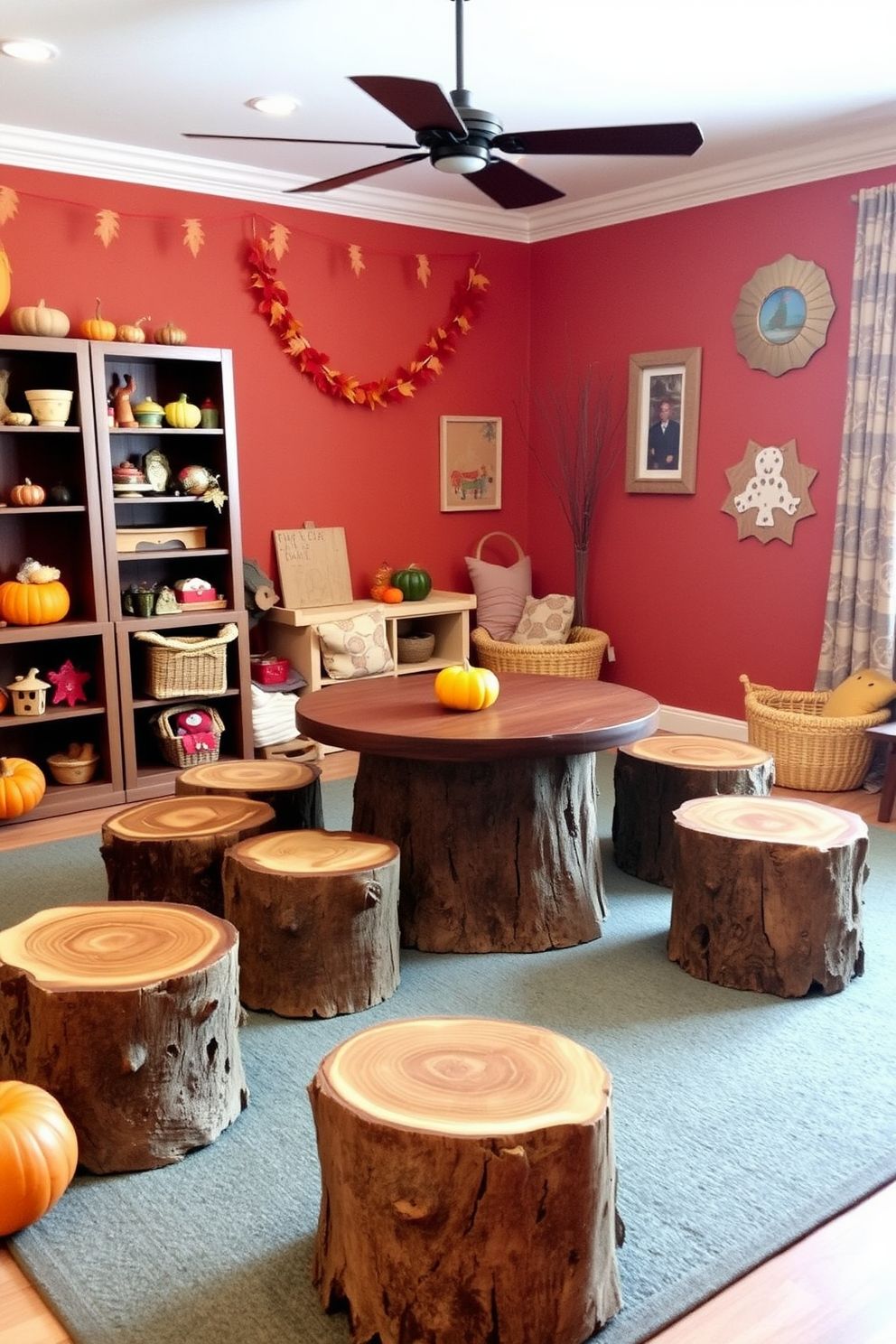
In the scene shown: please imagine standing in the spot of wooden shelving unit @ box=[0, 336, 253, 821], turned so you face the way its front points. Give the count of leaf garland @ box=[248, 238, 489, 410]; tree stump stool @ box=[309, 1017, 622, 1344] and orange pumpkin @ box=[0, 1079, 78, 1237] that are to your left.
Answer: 1

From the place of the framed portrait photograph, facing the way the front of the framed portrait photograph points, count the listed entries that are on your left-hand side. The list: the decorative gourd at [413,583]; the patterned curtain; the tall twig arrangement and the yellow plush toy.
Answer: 2

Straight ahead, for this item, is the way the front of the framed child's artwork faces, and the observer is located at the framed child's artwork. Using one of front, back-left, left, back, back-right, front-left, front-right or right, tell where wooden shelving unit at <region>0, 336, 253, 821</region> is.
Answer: right

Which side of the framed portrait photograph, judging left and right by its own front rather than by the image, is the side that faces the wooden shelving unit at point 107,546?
front

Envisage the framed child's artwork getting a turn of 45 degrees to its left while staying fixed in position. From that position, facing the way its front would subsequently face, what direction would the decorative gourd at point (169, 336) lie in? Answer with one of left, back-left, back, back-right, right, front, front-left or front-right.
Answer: back-right

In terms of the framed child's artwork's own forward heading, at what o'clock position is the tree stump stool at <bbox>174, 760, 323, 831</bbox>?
The tree stump stool is roughly at 2 o'clock from the framed child's artwork.

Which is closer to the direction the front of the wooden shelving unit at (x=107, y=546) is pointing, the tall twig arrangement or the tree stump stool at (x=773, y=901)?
the tree stump stool

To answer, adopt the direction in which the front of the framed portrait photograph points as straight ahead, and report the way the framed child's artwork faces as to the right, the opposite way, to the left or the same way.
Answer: to the left

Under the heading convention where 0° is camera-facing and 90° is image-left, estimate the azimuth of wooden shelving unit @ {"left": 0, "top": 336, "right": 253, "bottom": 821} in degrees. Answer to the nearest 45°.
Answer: approximately 315°

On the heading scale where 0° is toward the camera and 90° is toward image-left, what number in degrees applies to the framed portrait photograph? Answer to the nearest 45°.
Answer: approximately 45°

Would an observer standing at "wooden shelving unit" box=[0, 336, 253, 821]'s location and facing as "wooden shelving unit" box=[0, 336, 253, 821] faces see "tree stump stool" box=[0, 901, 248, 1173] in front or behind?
in front

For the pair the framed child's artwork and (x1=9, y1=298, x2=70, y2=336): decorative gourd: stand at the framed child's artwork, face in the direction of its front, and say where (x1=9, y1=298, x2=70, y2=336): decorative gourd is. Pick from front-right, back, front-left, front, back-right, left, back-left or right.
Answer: right

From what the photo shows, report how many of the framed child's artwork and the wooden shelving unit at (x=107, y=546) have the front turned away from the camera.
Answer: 0

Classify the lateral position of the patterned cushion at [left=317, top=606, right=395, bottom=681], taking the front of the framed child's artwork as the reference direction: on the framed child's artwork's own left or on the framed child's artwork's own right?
on the framed child's artwork's own right

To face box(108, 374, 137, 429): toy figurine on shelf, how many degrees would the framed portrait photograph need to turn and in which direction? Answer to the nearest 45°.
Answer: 0° — it already faces it

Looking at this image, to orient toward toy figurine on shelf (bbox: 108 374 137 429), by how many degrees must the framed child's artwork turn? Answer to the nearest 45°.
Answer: approximately 90° to its right

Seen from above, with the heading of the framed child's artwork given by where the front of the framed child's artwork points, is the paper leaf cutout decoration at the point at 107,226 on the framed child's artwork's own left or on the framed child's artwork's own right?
on the framed child's artwork's own right

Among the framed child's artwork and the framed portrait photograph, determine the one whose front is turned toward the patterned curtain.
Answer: the framed child's artwork

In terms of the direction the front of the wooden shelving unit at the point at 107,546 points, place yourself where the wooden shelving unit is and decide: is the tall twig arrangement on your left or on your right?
on your left
